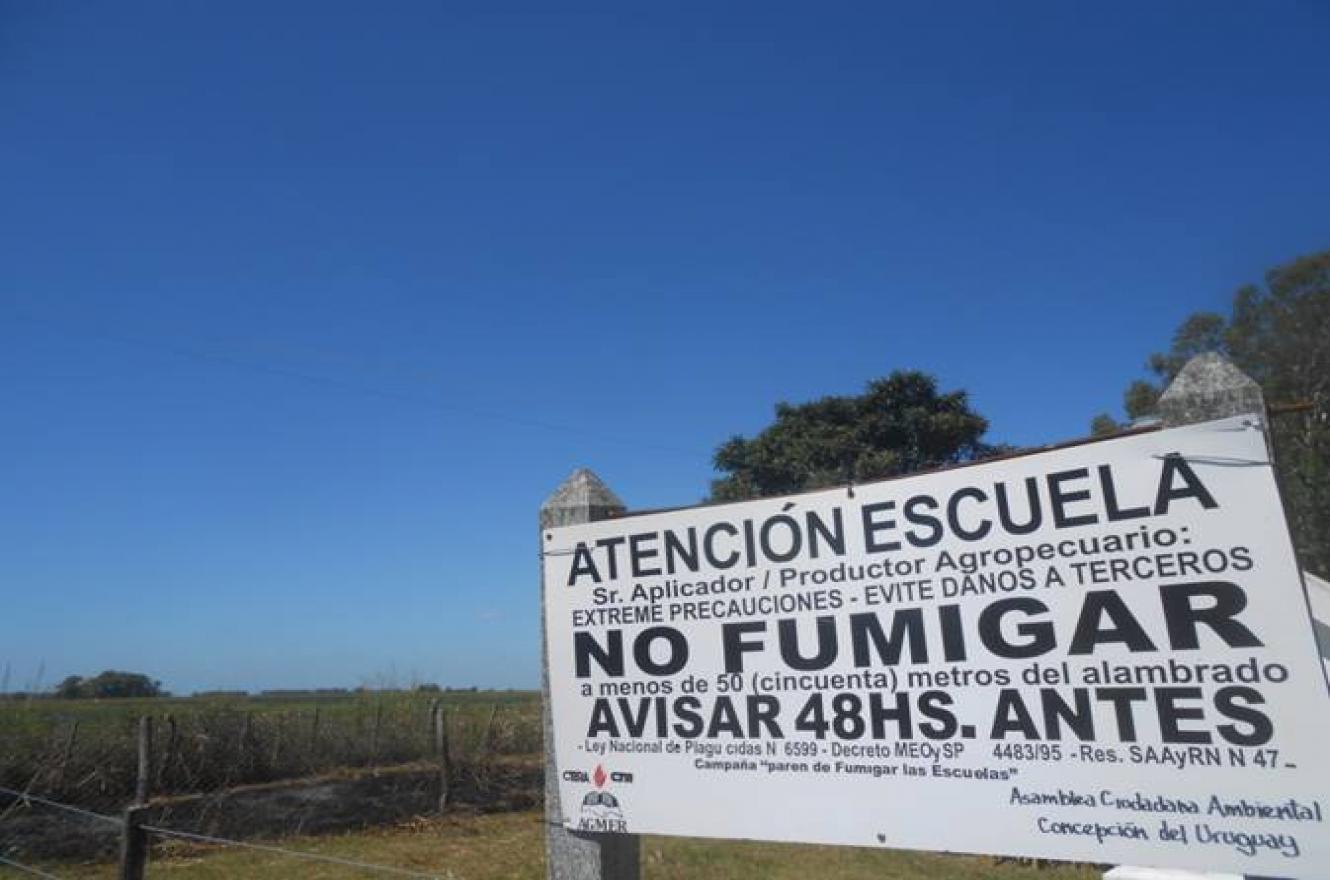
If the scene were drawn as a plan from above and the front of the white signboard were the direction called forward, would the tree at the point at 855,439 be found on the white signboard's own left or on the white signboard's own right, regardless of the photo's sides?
on the white signboard's own right

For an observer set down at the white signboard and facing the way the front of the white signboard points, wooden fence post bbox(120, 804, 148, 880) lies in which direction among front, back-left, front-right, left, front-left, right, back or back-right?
front-right

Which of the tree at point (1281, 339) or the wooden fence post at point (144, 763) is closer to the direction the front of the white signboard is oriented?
the wooden fence post

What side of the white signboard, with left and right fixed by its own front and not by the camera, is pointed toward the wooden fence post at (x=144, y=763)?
right

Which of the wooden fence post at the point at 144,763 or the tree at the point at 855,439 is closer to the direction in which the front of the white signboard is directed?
the wooden fence post

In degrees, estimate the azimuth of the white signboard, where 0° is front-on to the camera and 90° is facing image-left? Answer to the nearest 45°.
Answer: approximately 45°

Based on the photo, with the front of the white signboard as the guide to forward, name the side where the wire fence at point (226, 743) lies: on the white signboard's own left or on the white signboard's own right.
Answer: on the white signboard's own right

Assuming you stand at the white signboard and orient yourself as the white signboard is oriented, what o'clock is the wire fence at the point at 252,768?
The wire fence is roughly at 3 o'clock from the white signboard.
